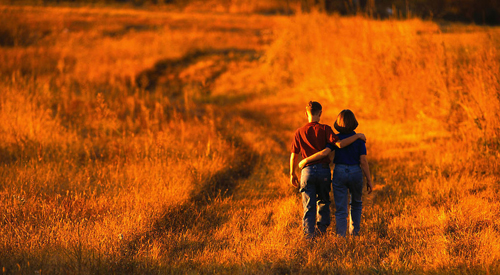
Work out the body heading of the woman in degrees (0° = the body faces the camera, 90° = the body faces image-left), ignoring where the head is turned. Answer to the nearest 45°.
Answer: approximately 180°

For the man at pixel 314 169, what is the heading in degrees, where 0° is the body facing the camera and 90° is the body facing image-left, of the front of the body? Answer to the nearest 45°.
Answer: approximately 180°

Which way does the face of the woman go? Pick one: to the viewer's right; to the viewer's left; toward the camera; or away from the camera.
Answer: away from the camera

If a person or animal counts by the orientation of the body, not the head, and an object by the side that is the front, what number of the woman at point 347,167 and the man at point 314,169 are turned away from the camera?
2
